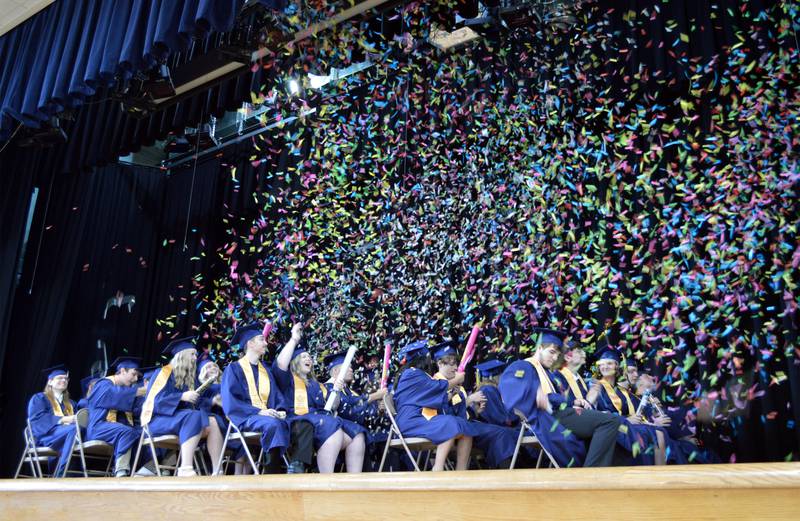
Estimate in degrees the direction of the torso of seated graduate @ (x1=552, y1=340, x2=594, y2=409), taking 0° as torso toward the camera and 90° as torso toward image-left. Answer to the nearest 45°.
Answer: approximately 315°

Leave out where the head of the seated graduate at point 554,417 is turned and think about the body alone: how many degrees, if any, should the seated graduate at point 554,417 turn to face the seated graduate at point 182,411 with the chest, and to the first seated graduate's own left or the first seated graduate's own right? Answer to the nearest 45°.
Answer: approximately 135° to the first seated graduate's own right

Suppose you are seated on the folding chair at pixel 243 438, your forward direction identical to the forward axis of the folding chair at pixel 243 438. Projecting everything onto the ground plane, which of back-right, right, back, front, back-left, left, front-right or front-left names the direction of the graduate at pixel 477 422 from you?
front-left

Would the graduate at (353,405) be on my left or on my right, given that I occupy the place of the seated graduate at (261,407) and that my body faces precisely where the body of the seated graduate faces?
on my left

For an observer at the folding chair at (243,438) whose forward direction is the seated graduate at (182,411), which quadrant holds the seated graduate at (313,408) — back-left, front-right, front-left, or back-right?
back-right

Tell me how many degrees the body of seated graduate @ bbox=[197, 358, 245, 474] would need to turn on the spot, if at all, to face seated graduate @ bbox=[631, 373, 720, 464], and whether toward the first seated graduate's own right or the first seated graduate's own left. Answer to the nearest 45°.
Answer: approximately 45° to the first seated graduate's own left
